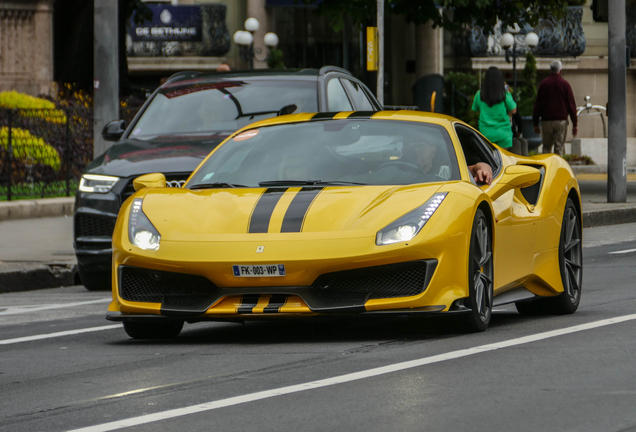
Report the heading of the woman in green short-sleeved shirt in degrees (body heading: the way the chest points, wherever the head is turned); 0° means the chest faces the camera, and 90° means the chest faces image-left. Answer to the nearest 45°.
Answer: approximately 180°

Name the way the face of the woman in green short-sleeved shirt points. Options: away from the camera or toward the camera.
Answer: away from the camera

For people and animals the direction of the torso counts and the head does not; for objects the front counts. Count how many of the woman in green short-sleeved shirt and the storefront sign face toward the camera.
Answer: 1

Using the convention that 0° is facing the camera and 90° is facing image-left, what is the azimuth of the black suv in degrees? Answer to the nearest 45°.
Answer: approximately 45°

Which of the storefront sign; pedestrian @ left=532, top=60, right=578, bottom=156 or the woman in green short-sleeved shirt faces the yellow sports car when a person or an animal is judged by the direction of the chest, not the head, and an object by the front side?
the storefront sign

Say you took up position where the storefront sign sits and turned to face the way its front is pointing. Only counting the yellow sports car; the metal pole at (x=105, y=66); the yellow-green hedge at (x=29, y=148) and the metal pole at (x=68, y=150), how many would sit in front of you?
4

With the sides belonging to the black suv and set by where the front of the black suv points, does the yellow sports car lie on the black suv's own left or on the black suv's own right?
on the black suv's own left

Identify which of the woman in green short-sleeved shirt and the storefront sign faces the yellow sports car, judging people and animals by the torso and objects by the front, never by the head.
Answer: the storefront sign
